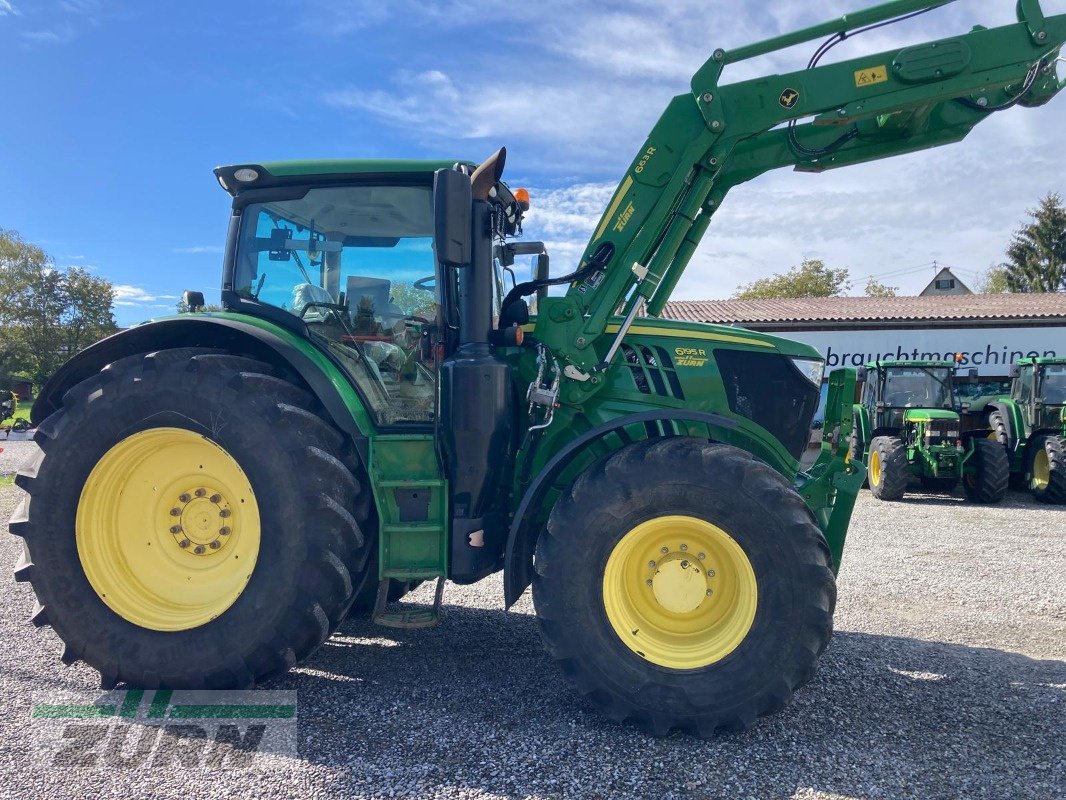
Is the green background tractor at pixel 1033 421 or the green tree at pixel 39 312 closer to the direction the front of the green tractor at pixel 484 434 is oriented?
the green background tractor

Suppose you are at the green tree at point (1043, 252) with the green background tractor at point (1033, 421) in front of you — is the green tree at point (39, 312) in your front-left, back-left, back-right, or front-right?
front-right

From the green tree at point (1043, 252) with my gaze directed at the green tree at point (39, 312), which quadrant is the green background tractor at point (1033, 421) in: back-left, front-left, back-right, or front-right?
front-left

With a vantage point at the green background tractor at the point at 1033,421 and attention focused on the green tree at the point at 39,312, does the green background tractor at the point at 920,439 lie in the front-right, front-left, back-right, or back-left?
front-left

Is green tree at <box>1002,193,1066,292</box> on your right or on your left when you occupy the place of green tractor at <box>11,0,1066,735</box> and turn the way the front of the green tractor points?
on your left

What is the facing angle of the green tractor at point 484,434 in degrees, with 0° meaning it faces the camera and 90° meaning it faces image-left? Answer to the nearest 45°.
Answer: approximately 270°

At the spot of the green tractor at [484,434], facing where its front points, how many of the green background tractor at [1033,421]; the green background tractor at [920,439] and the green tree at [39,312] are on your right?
0

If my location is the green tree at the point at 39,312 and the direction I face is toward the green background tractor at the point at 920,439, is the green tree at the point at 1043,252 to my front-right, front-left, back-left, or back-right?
front-left

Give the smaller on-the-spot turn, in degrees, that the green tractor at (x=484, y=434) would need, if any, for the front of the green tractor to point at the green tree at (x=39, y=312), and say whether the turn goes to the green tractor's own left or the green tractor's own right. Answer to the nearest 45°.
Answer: approximately 135° to the green tractor's own left

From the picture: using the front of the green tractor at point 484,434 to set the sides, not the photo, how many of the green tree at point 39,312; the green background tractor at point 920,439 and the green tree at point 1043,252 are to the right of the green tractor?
0

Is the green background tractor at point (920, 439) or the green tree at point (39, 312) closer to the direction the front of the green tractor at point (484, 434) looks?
the green background tractor

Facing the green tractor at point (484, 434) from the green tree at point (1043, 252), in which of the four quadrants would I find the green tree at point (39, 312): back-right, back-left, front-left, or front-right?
front-right

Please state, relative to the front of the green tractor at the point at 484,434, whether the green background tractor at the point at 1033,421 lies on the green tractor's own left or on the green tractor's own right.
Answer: on the green tractor's own left

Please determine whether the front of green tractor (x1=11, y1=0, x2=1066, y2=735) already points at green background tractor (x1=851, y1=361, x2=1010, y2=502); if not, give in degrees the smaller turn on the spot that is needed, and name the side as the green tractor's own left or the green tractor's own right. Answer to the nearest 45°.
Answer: approximately 45° to the green tractor's own left

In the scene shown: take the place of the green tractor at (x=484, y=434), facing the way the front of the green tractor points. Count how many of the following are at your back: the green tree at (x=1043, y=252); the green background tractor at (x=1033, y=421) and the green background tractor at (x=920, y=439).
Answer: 0
